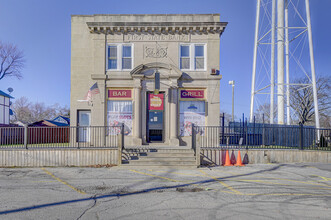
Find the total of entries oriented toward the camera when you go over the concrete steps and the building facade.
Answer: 2

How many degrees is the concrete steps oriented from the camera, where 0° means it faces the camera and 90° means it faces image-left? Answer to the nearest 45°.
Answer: approximately 0°

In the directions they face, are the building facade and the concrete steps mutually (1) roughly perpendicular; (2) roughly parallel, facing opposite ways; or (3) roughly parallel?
roughly parallel

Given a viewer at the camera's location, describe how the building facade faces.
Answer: facing the viewer

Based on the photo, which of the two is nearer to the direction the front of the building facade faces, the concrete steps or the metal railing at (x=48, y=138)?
the concrete steps

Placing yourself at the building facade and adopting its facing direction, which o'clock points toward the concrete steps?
The concrete steps is roughly at 12 o'clock from the building facade.

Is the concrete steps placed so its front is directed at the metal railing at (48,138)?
no

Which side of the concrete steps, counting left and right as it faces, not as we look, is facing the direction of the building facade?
back
